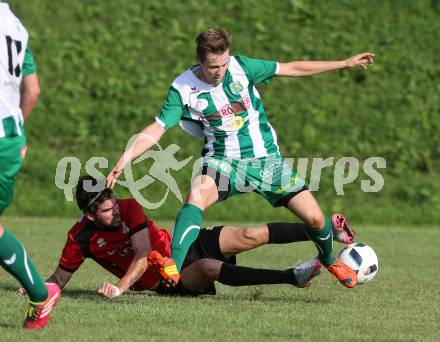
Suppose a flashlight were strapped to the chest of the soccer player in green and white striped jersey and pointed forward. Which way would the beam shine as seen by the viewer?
toward the camera

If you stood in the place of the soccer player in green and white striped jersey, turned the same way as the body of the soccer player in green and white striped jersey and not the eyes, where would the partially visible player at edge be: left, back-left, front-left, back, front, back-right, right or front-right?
front-right

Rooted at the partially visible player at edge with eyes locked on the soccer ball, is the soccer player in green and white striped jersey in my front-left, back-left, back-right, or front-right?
front-left
